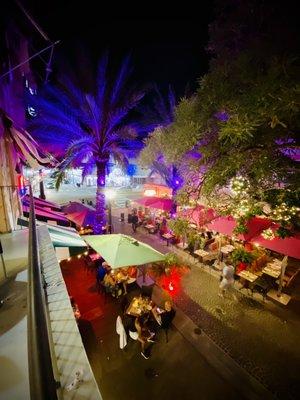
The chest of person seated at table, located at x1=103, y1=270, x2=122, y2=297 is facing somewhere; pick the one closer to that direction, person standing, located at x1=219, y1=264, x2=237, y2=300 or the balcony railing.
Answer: the person standing

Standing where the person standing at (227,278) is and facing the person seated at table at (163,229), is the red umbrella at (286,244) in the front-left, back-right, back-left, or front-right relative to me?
back-right

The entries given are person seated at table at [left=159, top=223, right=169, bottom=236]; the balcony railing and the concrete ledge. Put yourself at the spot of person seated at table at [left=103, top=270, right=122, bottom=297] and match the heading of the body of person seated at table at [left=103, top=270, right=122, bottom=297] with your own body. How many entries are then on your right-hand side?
2

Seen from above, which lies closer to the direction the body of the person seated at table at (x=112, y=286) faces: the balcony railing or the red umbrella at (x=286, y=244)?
the red umbrella

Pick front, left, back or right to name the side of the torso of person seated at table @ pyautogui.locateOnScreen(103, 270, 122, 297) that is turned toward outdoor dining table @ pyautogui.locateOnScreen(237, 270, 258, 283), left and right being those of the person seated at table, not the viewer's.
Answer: front

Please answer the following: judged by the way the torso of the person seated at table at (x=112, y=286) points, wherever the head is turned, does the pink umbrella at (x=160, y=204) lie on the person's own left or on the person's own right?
on the person's own left

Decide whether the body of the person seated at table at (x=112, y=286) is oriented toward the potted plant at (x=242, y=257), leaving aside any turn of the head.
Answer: yes

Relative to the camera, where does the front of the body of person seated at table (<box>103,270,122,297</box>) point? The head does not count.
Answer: to the viewer's right

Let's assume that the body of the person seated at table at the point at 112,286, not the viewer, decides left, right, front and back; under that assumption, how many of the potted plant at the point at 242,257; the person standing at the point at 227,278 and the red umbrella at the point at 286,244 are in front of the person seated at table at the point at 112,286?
3

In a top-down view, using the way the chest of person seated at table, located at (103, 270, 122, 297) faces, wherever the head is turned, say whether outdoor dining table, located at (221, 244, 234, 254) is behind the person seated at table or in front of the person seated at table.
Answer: in front

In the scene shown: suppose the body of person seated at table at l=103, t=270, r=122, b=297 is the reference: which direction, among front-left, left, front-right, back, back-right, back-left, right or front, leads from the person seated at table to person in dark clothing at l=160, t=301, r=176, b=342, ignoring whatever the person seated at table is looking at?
front-right

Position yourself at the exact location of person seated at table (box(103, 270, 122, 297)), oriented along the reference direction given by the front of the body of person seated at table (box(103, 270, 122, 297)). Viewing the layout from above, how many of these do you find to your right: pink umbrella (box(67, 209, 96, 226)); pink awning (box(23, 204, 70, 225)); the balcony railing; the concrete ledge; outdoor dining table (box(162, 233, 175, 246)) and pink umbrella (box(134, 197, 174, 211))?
2
